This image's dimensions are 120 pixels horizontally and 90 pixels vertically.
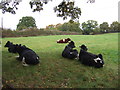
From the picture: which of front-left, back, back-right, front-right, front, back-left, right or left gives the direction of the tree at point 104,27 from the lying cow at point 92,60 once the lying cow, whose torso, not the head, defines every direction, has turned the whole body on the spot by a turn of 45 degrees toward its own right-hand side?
front

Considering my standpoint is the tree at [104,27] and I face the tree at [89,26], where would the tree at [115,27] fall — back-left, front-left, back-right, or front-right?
back-left

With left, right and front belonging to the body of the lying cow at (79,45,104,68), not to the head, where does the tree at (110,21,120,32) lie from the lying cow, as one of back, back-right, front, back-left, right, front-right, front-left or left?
front-right

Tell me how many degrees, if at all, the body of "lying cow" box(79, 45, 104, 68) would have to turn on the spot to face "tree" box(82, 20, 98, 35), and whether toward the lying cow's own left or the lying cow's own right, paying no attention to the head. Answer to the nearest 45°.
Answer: approximately 45° to the lying cow's own right

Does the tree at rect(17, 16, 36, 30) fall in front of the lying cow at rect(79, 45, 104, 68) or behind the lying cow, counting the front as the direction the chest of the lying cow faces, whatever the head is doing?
in front

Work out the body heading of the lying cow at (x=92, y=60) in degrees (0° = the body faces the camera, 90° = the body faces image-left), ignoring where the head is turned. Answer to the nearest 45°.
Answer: approximately 135°
